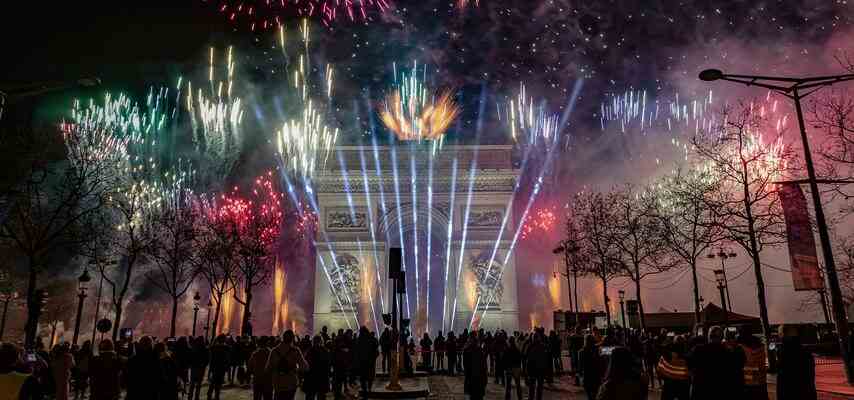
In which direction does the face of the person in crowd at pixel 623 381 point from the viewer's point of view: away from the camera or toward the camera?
away from the camera

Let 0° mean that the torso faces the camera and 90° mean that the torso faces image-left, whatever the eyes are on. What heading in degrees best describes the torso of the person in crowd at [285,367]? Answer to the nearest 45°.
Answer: approximately 180°

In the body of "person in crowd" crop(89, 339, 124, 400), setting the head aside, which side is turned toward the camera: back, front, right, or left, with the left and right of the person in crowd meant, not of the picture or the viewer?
back

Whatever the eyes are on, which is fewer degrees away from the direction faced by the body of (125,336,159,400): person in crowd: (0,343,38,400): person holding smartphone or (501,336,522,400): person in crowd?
the person in crowd

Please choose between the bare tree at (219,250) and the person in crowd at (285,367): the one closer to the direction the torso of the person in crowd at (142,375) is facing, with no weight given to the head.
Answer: the bare tree

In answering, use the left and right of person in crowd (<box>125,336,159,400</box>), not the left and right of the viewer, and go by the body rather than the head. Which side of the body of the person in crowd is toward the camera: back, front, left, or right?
back

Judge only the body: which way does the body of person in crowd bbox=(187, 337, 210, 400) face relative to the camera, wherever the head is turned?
away from the camera

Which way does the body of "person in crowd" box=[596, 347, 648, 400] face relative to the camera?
away from the camera

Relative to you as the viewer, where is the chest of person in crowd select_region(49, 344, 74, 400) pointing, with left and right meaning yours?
facing away from the viewer

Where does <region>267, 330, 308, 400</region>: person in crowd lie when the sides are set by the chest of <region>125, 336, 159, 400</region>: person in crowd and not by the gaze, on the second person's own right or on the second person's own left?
on the second person's own right
